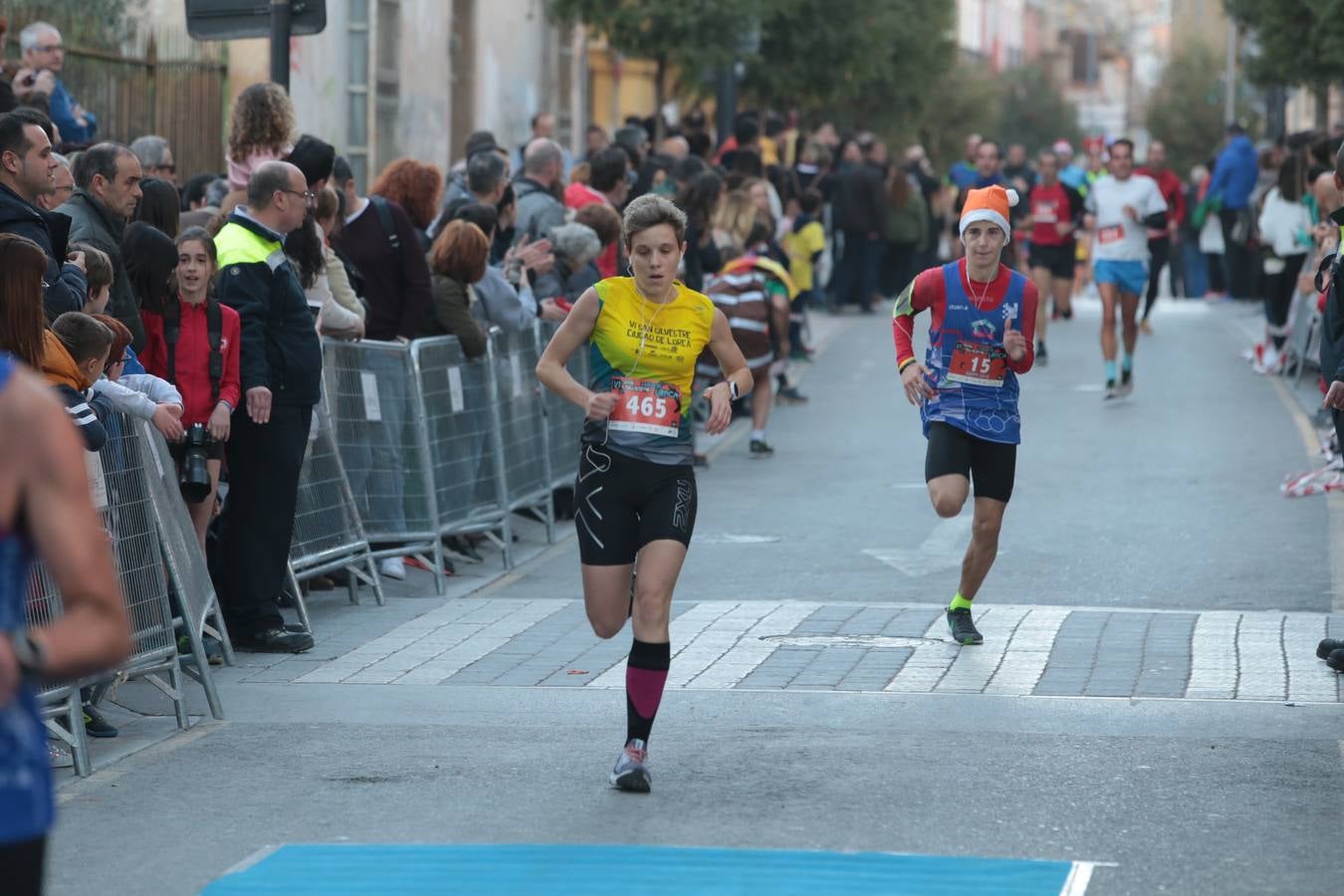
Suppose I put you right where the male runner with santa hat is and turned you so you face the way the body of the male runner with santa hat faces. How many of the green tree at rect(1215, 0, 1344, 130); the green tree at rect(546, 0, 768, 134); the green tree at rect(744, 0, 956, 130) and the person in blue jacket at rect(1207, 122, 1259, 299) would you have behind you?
4

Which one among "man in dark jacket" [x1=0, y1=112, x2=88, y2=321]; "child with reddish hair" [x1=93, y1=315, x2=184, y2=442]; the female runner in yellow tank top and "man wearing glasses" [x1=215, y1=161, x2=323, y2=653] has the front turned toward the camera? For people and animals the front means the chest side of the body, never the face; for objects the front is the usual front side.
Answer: the female runner in yellow tank top

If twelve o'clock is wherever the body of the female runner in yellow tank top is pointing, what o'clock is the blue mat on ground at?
The blue mat on ground is roughly at 12 o'clock from the female runner in yellow tank top.

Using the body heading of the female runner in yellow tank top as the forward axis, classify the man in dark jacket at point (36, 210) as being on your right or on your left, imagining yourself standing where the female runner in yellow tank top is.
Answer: on your right

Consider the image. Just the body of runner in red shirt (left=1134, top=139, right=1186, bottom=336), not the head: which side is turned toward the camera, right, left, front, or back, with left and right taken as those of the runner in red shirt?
front

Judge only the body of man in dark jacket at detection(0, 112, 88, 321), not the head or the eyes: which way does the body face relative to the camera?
to the viewer's right

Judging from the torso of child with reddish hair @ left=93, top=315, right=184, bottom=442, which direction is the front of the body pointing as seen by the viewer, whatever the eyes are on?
to the viewer's right

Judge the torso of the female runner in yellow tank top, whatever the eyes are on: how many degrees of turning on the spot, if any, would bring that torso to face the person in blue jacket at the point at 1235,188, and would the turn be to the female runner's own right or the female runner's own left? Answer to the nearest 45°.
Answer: approximately 180°

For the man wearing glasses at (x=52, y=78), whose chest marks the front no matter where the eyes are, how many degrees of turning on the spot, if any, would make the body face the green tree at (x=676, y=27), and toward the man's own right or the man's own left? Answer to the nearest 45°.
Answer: approximately 90° to the man's own left

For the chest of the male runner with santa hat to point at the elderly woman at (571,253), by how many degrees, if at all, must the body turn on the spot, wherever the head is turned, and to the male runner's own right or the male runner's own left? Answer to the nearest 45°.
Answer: approximately 135° to the male runner's own right

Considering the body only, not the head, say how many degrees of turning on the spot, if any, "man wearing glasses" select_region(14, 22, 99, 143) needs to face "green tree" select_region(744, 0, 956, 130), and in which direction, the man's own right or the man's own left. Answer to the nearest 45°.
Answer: approximately 90° to the man's own left

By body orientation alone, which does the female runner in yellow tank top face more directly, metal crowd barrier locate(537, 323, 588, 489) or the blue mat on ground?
the blue mat on ground
